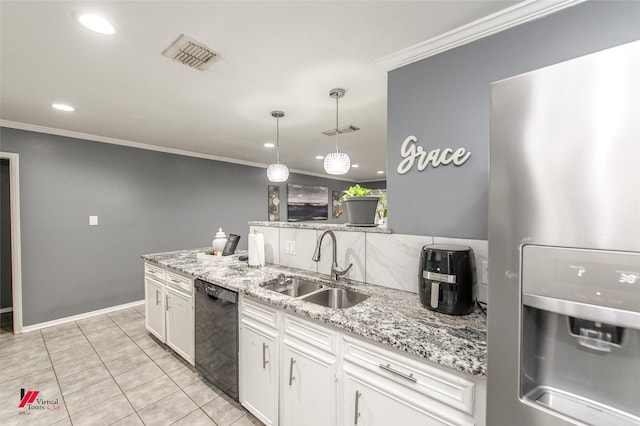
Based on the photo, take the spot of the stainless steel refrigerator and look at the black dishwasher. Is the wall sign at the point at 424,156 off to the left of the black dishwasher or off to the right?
right

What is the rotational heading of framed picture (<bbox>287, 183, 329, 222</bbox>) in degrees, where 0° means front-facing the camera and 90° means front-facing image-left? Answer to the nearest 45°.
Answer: approximately 315°

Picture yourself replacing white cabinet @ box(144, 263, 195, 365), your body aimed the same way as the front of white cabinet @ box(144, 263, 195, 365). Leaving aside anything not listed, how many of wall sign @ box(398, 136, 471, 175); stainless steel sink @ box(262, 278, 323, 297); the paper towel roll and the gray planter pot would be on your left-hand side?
4

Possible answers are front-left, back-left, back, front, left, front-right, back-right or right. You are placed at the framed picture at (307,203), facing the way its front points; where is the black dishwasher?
front-right

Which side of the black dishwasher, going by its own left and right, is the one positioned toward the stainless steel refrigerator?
left

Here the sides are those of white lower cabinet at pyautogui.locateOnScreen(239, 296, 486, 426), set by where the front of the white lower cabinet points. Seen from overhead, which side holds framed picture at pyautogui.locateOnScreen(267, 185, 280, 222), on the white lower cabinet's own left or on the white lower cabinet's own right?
on the white lower cabinet's own right

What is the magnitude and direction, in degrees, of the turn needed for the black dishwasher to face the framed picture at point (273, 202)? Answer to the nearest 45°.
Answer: approximately 135° to its right

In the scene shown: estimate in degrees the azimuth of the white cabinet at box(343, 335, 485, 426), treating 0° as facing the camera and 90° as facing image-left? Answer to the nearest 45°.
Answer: approximately 45°

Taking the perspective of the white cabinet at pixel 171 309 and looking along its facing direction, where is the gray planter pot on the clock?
The gray planter pot is roughly at 9 o'clock from the white cabinet.
